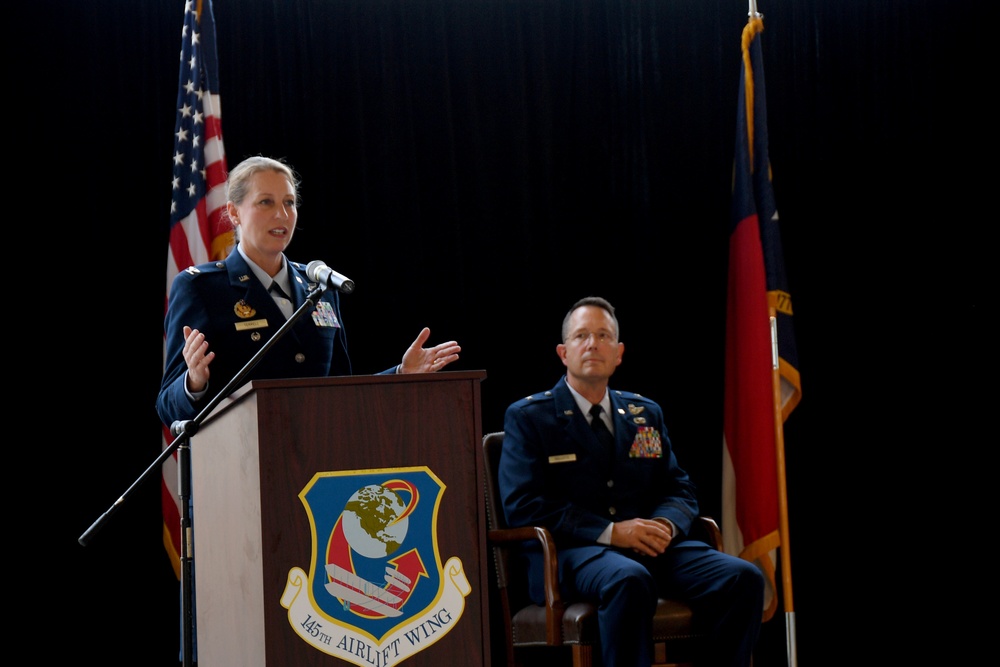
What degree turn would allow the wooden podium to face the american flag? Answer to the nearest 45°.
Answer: approximately 180°

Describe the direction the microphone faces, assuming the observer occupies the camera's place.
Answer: facing away from the viewer and to the left of the viewer

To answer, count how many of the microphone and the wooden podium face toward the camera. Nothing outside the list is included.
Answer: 1

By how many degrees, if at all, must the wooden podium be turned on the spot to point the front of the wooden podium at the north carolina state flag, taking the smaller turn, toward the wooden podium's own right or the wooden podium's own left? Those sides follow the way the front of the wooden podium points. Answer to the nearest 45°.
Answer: approximately 135° to the wooden podium's own left

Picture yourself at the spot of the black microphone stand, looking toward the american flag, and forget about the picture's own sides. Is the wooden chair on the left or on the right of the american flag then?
right
